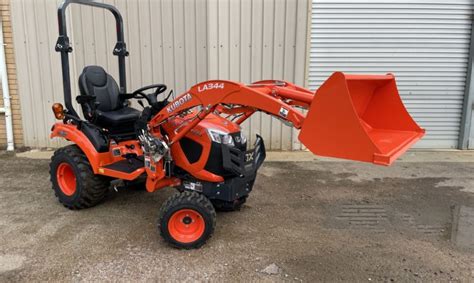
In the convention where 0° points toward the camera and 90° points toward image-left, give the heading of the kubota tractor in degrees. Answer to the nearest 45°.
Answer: approximately 315°
